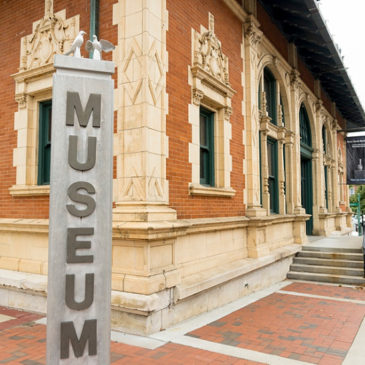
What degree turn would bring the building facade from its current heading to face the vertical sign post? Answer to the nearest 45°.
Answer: approximately 45° to its right
